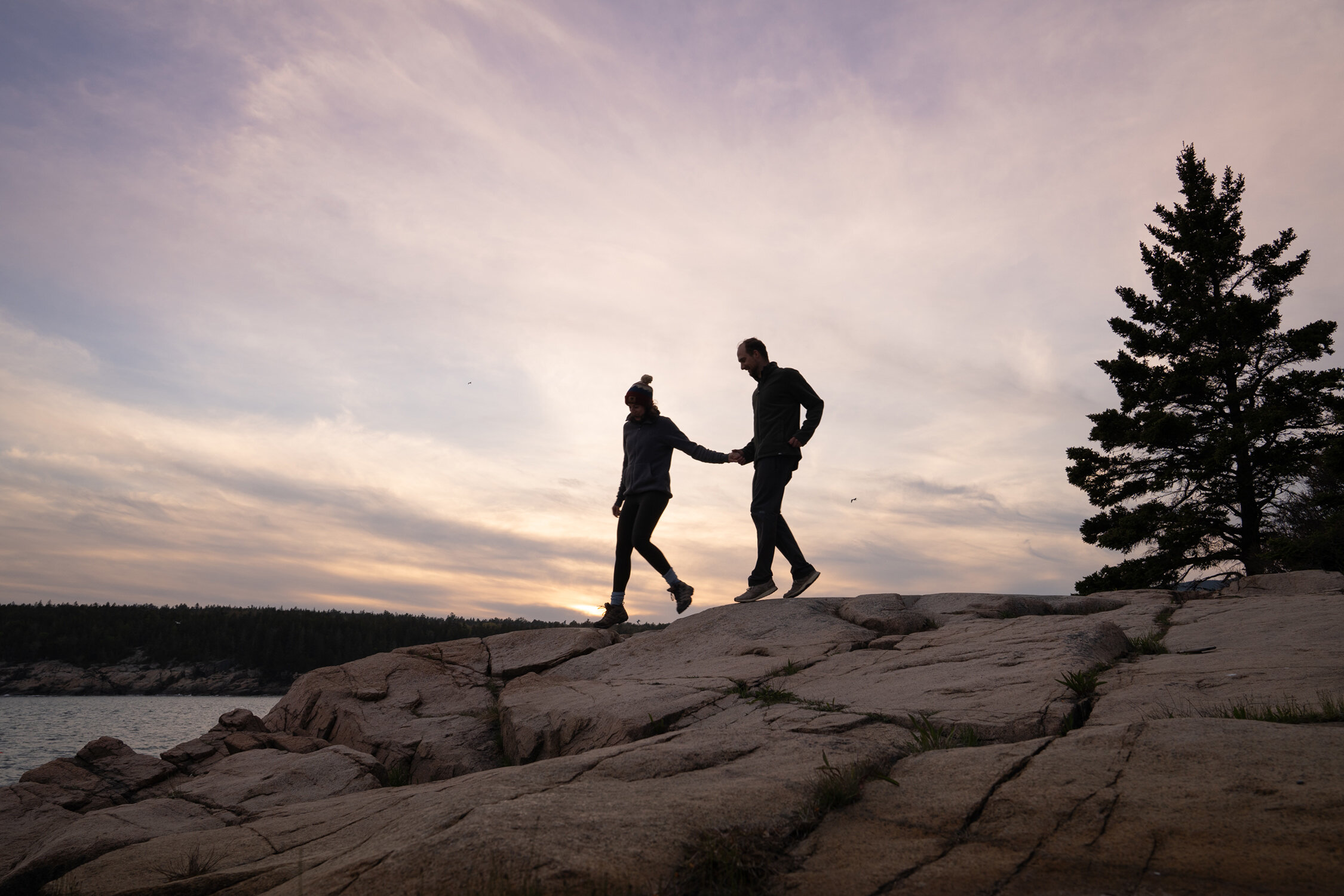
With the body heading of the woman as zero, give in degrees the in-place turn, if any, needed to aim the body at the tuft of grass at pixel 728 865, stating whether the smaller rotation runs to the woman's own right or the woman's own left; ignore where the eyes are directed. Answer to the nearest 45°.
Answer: approximately 45° to the woman's own left

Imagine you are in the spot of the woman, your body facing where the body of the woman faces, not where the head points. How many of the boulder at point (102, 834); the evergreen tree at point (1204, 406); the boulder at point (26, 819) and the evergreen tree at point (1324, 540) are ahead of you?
2

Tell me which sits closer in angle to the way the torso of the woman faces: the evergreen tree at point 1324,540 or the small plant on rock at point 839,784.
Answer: the small plant on rock

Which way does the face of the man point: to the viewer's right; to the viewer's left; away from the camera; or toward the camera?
to the viewer's left

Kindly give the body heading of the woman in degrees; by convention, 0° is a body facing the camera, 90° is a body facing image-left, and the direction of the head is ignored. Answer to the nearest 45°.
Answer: approximately 45°

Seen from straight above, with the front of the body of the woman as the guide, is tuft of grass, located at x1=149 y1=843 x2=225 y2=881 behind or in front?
in front

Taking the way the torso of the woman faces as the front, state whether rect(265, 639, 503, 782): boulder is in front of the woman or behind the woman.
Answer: in front

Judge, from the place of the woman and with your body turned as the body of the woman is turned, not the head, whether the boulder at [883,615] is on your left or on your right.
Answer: on your left
